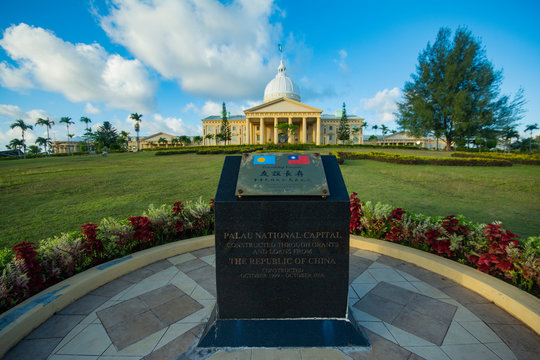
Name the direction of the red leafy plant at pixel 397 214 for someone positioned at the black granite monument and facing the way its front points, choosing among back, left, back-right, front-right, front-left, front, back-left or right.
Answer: back-left

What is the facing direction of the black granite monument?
toward the camera

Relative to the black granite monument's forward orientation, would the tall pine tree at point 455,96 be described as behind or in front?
behind

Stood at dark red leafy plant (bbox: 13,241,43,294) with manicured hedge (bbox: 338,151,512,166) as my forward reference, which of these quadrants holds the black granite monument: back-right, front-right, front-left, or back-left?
front-right

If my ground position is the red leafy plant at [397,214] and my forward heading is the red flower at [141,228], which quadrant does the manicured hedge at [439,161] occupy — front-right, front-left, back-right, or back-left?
back-right

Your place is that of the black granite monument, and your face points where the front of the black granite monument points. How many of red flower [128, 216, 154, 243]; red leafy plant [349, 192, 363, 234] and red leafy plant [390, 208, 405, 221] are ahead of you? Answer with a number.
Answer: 0

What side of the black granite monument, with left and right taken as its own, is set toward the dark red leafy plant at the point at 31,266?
right

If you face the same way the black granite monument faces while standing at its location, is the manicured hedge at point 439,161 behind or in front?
behind

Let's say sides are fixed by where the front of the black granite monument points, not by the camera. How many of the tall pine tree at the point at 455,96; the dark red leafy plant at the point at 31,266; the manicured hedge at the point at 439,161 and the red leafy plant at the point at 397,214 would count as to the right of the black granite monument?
1

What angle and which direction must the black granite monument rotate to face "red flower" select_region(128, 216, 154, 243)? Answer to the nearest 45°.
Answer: approximately 135° to its right
